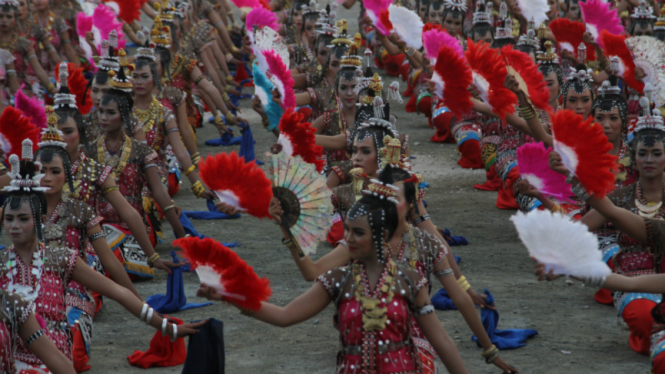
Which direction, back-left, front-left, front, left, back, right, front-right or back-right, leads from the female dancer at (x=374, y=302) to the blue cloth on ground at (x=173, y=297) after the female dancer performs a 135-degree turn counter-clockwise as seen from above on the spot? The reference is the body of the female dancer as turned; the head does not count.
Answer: left

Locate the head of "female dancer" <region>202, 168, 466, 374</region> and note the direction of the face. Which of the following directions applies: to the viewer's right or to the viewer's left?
to the viewer's left

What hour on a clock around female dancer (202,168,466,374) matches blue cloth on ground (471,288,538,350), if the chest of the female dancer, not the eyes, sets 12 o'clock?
The blue cloth on ground is roughly at 7 o'clock from the female dancer.

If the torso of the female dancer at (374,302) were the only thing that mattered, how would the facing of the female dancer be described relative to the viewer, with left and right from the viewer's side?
facing the viewer
